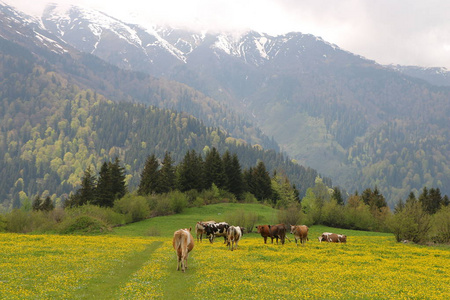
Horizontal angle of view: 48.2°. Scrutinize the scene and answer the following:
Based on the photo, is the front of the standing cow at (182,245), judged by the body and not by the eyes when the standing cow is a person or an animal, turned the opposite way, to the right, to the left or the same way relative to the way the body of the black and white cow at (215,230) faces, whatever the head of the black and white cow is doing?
to the right

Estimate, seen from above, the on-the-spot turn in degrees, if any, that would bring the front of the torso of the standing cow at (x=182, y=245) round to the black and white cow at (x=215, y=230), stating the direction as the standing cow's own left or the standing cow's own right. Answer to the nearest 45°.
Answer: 0° — it already faces it

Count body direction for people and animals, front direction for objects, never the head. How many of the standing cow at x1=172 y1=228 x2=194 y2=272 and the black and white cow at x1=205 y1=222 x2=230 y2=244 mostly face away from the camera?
1

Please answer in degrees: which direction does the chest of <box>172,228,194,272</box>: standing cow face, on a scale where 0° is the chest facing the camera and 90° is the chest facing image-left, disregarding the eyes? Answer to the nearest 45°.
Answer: approximately 180°

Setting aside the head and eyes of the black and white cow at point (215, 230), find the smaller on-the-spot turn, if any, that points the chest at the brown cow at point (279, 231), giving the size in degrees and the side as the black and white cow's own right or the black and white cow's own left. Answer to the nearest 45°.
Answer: approximately 135° to the black and white cow's own left

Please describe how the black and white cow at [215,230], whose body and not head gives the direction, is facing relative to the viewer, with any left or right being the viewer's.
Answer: facing to the left of the viewer
